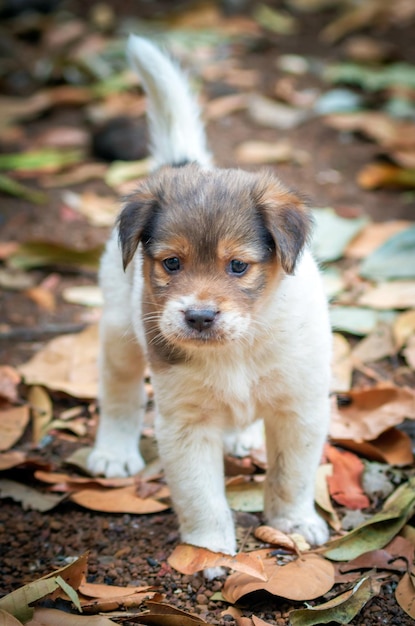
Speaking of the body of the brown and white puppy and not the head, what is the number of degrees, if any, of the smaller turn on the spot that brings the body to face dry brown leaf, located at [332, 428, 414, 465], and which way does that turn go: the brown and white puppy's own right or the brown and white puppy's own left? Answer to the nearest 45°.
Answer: approximately 135° to the brown and white puppy's own left

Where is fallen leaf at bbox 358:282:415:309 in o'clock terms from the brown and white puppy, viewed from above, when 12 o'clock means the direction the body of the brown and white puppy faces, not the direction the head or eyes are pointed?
The fallen leaf is roughly at 7 o'clock from the brown and white puppy.

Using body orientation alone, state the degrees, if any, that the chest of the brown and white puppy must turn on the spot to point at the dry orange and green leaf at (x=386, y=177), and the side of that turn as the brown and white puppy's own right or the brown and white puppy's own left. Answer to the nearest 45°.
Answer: approximately 180°

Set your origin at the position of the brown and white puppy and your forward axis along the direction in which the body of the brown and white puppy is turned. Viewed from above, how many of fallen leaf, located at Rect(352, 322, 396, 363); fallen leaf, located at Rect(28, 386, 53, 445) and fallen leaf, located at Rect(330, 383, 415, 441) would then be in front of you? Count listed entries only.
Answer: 0

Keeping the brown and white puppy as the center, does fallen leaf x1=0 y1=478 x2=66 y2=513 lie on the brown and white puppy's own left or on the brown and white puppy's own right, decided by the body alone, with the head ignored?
on the brown and white puppy's own right

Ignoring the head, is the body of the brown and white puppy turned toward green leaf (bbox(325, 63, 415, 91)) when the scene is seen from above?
no

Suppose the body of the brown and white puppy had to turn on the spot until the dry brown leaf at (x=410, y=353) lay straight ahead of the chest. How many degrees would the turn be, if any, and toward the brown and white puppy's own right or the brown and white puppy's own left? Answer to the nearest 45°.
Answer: approximately 135° to the brown and white puppy's own left

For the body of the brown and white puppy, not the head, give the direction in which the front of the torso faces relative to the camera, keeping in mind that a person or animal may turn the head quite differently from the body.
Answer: toward the camera

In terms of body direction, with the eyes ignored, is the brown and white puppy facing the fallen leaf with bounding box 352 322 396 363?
no

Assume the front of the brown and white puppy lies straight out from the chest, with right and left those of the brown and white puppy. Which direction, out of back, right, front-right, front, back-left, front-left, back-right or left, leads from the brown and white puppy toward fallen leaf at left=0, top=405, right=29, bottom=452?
back-right

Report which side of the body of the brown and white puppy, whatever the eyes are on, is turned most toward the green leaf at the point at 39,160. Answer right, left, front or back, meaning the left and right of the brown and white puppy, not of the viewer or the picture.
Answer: back

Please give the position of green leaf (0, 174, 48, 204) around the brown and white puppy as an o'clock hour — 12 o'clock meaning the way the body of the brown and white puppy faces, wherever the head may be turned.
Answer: The green leaf is roughly at 5 o'clock from the brown and white puppy.

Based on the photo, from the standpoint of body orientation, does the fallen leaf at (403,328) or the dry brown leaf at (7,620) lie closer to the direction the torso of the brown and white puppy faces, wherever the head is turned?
the dry brown leaf

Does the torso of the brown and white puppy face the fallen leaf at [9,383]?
no

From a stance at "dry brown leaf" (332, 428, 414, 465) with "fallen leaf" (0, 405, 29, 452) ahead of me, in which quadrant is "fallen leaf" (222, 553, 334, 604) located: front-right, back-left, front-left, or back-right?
front-left

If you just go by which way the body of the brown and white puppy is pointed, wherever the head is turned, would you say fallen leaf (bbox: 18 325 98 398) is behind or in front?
behind

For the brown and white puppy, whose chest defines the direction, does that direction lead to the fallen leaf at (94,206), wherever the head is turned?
no
